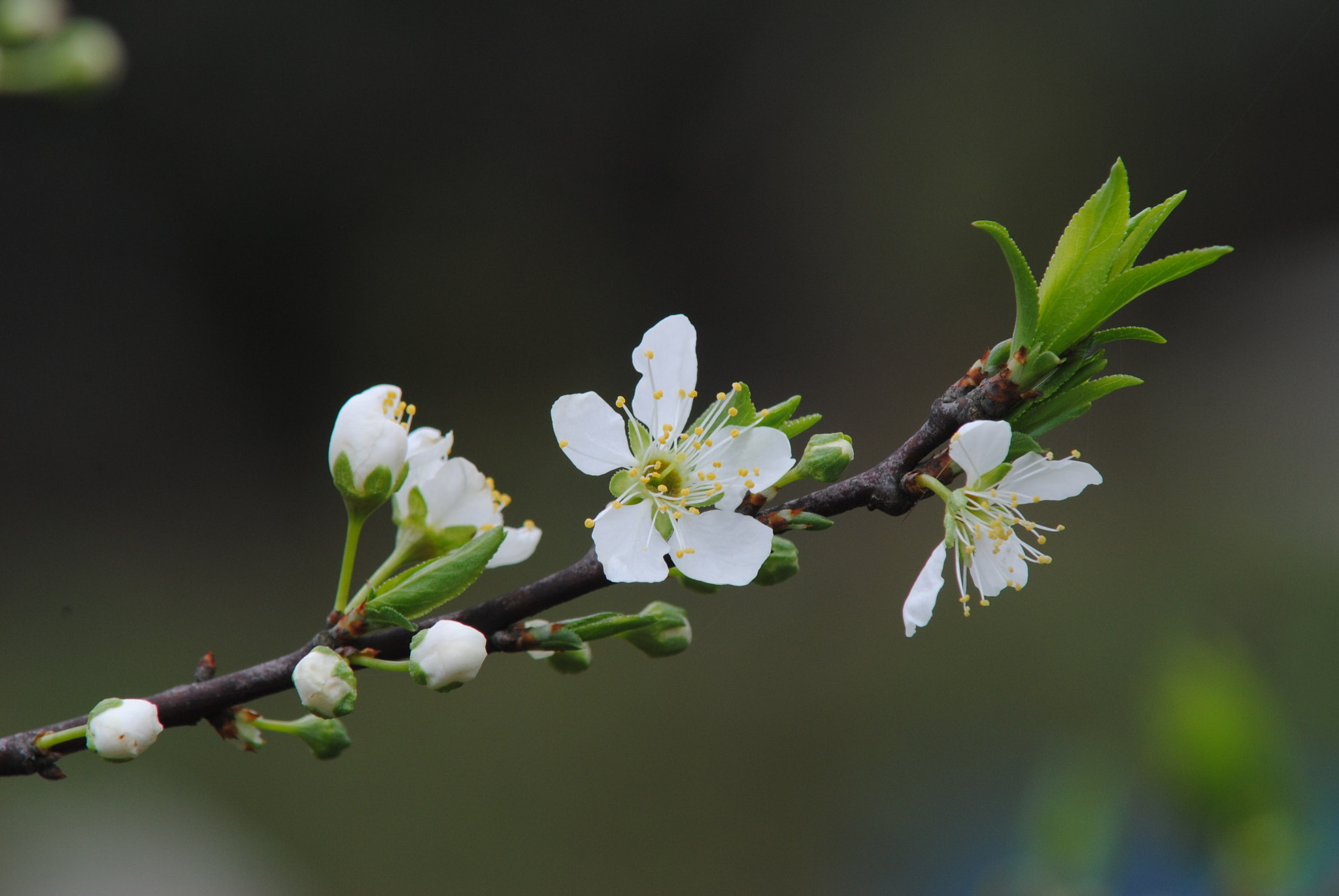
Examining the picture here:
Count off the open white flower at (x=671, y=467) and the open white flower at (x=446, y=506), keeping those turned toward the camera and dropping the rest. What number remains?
1

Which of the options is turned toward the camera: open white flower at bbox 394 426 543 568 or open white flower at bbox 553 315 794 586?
open white flower at bbox 553 315 794 586

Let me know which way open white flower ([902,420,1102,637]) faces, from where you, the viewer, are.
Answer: facing the viewer and to the right of the viewer

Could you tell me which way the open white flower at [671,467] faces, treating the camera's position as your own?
facing the viewer
